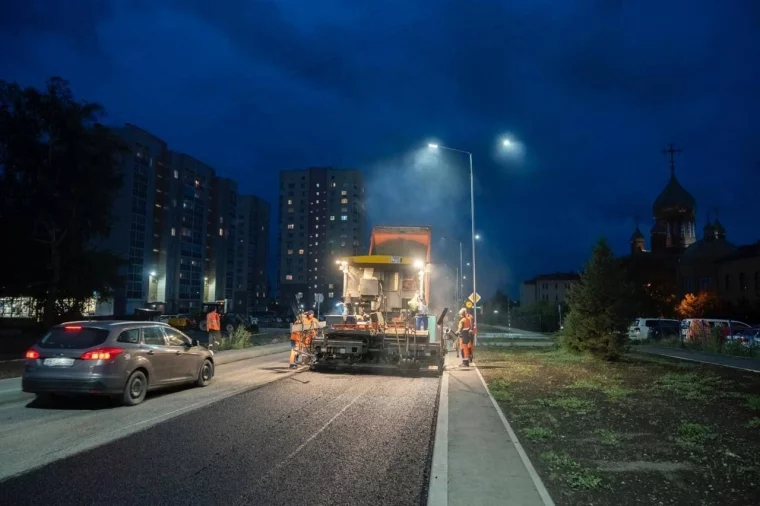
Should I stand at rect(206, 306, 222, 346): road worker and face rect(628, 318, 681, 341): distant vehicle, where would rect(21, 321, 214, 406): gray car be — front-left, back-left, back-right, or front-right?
back-right

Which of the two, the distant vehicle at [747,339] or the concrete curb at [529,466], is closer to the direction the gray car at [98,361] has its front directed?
the distant vehicle

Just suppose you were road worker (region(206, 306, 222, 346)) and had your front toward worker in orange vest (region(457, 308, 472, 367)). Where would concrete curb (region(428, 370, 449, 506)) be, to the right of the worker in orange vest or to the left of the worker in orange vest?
right

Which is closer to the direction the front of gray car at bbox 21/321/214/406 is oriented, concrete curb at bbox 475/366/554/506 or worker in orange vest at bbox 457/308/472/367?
the worker in orange vest

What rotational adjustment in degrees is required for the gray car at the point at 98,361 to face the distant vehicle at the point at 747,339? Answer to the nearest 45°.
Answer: approximately 45° to its right

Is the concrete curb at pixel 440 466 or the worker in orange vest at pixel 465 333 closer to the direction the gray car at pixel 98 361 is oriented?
the worker in orange vest

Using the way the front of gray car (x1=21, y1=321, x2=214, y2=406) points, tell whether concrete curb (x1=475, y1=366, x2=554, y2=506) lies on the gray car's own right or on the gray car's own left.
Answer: on the gray car's own right

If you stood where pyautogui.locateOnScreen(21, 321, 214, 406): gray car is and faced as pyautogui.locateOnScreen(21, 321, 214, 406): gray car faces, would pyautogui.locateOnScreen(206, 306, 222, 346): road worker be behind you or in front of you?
in front

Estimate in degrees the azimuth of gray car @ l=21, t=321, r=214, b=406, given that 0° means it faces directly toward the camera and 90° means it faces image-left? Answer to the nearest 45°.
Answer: approximately 225°

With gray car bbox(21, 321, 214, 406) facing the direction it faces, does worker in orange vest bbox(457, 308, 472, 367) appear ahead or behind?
ahead

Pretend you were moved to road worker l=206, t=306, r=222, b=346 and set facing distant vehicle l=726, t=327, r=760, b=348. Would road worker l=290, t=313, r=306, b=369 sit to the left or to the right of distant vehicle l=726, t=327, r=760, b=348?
right

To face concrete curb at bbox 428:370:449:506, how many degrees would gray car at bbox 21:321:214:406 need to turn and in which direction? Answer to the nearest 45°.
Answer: approximately 90° to its right
